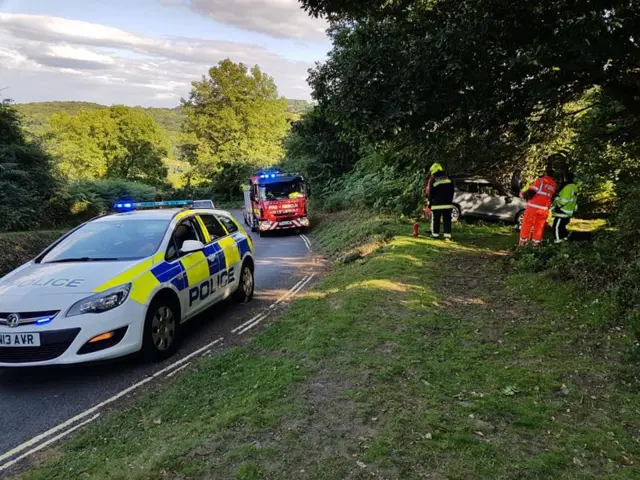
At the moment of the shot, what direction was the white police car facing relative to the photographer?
facing the viewer and to the left of the viewer

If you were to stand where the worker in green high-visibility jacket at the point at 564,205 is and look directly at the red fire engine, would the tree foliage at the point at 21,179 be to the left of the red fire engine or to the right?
left

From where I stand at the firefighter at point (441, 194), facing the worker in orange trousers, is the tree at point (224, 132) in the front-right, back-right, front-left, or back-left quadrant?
back-left

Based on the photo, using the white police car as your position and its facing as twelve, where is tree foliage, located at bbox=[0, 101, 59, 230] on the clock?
The tree foliage is roughly at 4 o'clock from the white police car.

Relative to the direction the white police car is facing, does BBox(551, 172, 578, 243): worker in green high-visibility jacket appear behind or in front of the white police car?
behind

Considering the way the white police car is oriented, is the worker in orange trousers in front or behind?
behind

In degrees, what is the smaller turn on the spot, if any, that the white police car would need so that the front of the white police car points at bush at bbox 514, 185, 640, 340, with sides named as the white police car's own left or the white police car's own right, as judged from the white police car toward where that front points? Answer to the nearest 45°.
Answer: approximately 135° to the white police car's own left

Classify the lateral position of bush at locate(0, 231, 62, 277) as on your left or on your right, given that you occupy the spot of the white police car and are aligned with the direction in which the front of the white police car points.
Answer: on your right

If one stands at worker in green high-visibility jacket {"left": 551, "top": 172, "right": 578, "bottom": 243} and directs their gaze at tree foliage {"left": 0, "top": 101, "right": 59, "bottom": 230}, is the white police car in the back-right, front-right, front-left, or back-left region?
front-left

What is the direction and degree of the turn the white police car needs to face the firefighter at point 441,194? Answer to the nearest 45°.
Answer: approximately 180°
